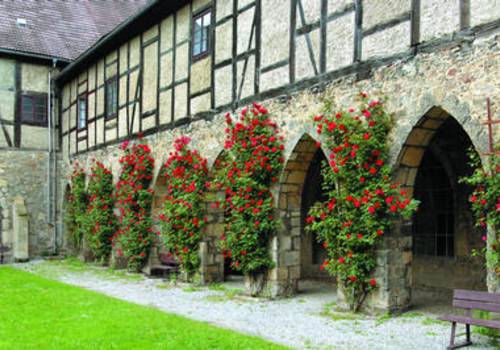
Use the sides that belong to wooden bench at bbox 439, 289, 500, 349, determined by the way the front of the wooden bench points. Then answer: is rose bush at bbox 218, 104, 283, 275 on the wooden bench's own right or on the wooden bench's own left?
on the wooden bench's own right

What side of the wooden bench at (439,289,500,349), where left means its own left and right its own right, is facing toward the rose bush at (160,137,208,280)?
right

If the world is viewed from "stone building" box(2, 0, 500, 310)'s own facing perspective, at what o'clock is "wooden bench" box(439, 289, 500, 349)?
The wooden bench is roughly at 10 o'clock from the stone building.

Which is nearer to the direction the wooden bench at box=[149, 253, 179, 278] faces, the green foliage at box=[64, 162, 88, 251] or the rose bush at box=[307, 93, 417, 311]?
the rose bush

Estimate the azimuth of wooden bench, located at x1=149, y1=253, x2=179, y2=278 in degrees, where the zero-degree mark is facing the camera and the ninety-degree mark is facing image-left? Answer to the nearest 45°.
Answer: approximately 45°
